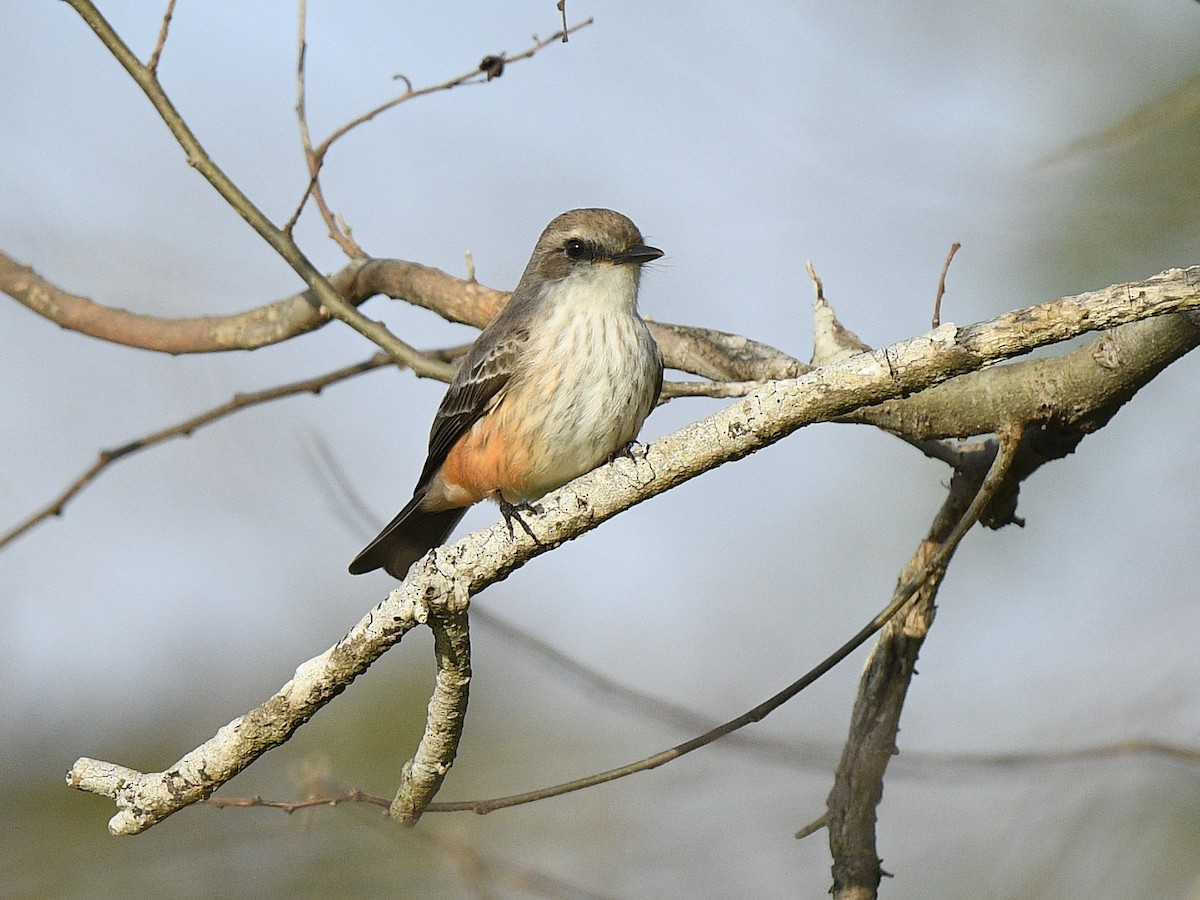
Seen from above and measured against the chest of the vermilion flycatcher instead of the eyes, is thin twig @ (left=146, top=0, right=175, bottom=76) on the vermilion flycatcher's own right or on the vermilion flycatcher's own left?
on the vermilion flycatcher's own right

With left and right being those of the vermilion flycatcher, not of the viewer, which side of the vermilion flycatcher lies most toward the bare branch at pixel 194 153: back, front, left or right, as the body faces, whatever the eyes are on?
right

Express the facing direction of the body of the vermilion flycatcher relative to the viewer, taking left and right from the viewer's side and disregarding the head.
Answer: facing the viewer and to the right of the viewer
